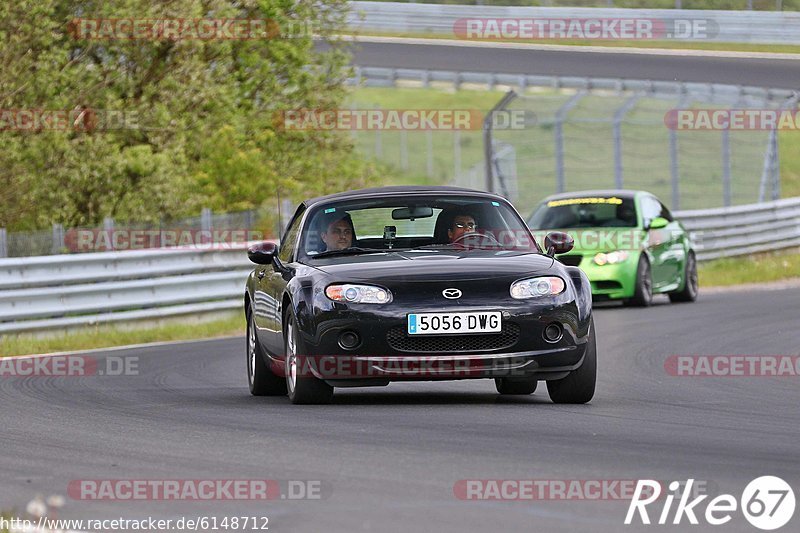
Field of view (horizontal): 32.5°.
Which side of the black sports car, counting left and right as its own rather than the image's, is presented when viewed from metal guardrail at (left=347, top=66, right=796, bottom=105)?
back

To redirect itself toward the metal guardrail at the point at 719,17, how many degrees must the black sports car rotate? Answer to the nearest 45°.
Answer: approximately 180°

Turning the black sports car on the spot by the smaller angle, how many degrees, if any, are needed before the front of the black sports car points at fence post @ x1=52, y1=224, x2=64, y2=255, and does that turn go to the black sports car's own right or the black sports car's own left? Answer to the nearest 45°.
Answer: approximately 135° to the black sports car's own right

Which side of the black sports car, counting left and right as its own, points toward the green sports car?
back

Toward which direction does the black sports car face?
toward the camera

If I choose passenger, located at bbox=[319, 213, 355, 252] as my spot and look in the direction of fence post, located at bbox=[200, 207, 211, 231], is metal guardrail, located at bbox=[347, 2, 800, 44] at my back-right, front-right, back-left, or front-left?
front-right
